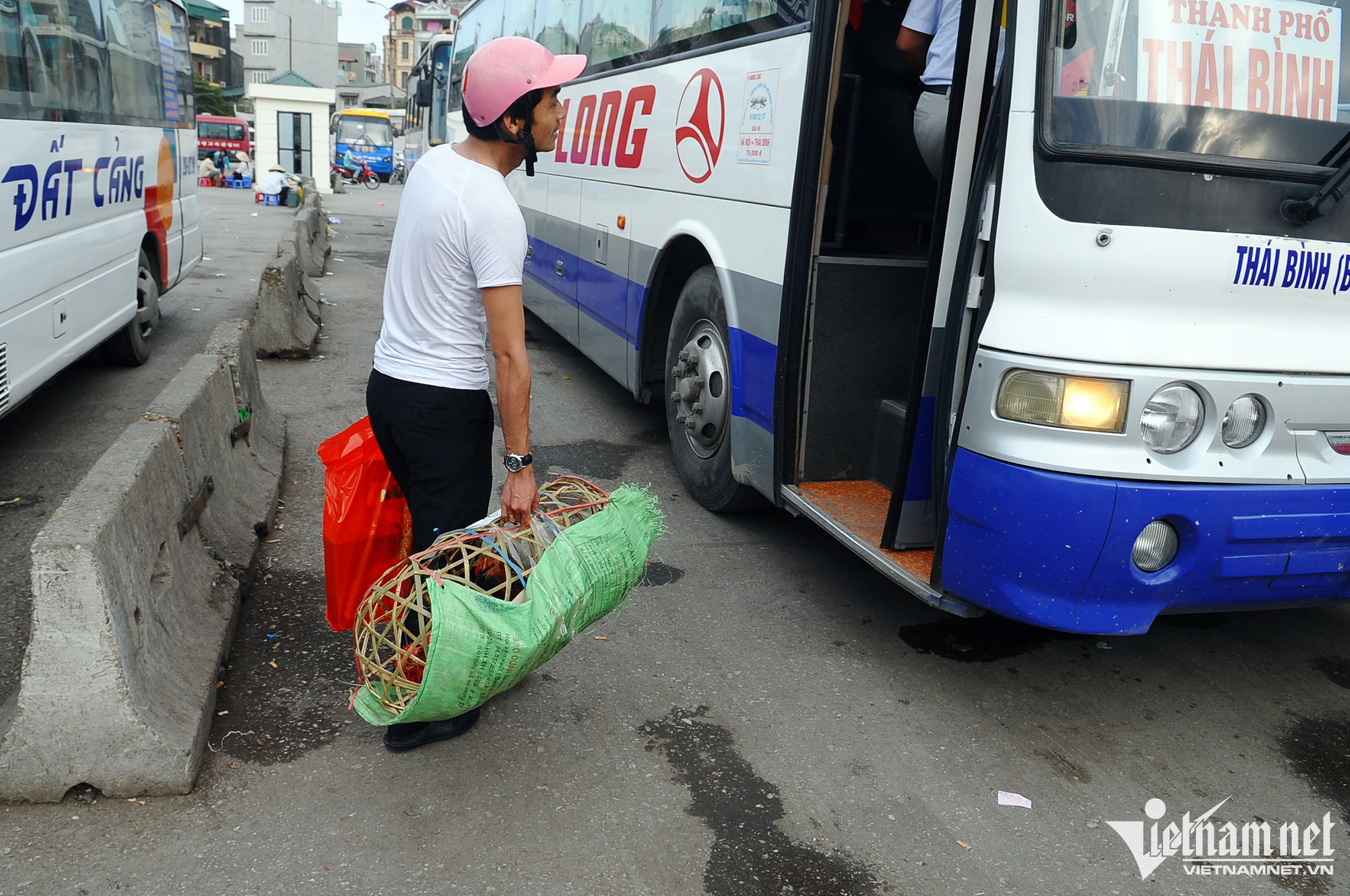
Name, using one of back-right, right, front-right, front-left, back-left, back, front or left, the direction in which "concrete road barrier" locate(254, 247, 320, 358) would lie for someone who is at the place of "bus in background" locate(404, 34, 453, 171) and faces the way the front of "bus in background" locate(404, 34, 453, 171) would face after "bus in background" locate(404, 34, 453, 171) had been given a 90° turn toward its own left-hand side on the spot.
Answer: back-right

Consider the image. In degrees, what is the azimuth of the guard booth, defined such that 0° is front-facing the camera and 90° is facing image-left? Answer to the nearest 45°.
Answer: approximately 0°

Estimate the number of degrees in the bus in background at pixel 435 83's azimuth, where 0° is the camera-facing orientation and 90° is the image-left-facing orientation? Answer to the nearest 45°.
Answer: approximately 315°

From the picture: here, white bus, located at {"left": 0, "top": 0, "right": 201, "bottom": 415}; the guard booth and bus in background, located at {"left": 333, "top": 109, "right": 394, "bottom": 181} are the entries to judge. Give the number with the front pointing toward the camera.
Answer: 2

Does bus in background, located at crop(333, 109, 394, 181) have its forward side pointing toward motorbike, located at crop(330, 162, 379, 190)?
yes

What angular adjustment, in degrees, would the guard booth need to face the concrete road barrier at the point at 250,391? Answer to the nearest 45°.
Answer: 0° — it already faces it

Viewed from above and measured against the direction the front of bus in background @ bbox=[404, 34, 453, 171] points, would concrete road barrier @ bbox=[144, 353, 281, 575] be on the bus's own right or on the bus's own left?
on the bus's own right

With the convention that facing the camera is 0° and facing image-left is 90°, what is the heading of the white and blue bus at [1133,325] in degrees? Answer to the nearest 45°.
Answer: approximately 315°

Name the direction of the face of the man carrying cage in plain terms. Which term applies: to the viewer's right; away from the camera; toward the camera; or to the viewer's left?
to the viewer's right
